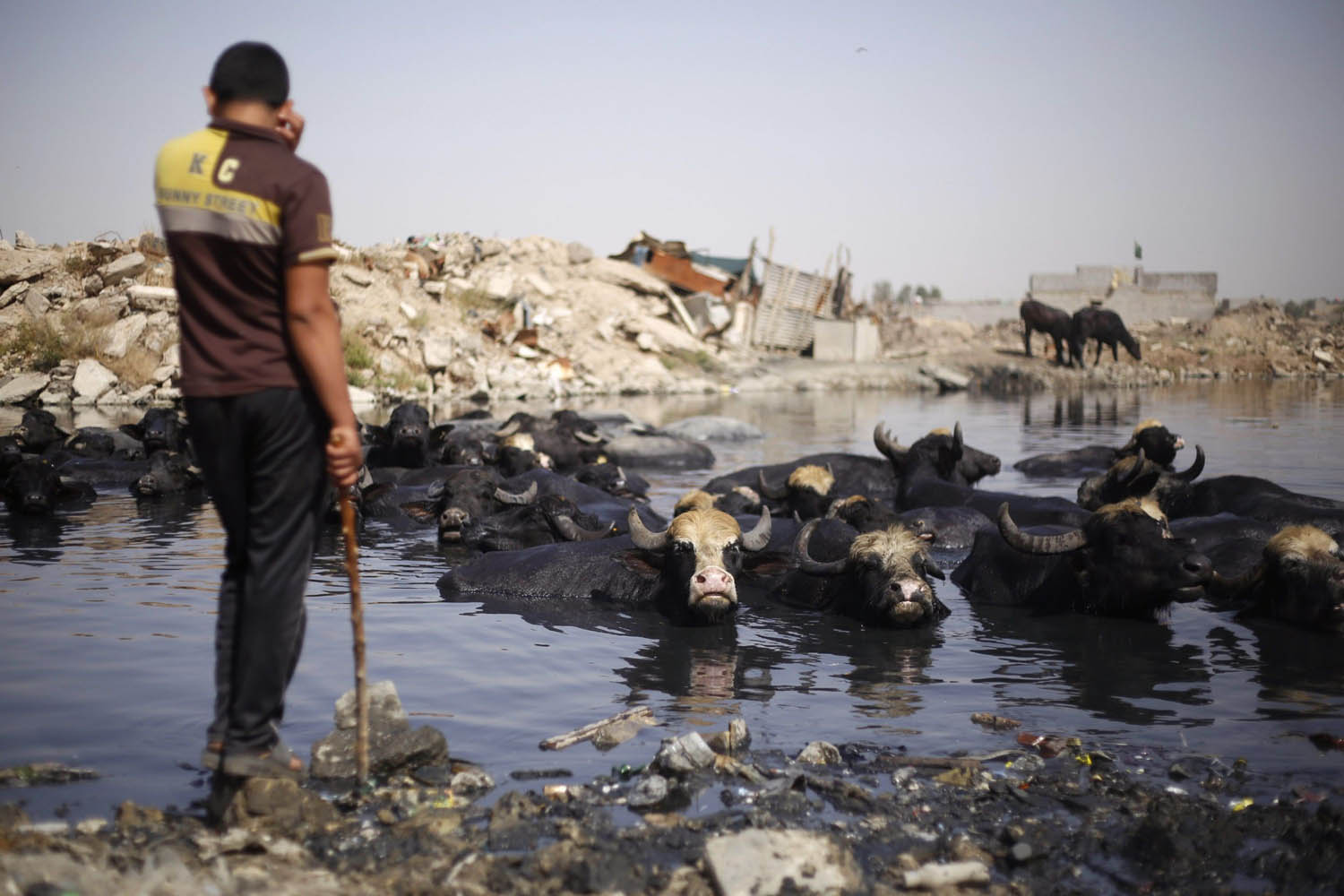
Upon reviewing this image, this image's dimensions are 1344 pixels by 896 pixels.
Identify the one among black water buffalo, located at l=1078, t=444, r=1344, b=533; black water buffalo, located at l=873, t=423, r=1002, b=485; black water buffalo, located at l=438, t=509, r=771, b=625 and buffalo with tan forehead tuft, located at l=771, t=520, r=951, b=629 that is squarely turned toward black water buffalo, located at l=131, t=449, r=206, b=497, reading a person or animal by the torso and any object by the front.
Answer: black water buffalo, located at l=1078, t=444, r=1344, b=533

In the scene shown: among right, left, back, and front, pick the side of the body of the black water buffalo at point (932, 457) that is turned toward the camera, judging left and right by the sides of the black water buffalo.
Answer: right

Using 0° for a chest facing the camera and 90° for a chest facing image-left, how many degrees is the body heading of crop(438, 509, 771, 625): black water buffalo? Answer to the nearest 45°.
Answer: approximately 315°

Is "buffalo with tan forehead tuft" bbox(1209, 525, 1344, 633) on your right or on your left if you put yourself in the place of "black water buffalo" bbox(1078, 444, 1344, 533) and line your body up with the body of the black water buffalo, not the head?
on your left

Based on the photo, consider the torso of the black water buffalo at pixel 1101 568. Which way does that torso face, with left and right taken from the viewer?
facing to the right of the viewer

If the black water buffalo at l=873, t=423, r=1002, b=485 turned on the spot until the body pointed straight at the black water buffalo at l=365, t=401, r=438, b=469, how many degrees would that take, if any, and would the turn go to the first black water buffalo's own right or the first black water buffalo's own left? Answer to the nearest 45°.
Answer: approximately 180°

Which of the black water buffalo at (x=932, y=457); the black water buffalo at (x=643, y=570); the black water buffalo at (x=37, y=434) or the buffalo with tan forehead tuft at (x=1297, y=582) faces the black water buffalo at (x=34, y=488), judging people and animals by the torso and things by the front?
the black water buffalo at (x=37, y=434)

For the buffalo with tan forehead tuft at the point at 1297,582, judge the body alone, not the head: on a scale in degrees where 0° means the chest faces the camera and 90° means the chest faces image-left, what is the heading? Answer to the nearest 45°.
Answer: approximately 315°

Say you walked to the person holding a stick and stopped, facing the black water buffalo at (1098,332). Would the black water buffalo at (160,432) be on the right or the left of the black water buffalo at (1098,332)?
left

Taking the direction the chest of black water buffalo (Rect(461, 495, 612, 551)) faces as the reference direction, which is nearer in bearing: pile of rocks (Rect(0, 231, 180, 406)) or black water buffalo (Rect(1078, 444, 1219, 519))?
the pile of rocks

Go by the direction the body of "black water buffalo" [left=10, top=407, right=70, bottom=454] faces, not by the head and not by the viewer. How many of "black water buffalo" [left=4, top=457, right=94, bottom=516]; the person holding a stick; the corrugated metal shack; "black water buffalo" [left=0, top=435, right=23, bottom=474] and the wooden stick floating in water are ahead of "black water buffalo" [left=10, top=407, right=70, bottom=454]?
4

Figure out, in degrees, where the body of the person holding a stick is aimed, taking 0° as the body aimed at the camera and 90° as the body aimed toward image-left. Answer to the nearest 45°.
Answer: approximately 225°

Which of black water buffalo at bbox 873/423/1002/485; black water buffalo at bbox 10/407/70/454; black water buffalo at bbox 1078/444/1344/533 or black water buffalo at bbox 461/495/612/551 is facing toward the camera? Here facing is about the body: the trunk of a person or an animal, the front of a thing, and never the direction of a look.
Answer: black water buffalo at bbox 10/407/70/454
